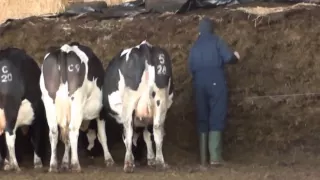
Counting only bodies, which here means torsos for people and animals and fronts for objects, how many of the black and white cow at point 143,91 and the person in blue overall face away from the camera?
2

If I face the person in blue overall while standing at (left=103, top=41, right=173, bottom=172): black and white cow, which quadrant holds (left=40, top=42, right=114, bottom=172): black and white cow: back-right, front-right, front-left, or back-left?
back-left

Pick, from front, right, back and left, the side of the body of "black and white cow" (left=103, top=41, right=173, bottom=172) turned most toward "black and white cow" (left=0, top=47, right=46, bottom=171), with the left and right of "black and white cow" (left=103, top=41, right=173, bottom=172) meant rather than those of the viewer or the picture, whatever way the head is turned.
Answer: left

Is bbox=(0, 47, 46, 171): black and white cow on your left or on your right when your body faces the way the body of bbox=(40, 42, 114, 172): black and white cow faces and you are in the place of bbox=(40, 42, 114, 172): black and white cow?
on your left

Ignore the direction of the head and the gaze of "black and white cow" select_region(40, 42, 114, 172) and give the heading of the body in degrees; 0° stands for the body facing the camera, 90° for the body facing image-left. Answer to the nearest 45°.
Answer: approximately 225°

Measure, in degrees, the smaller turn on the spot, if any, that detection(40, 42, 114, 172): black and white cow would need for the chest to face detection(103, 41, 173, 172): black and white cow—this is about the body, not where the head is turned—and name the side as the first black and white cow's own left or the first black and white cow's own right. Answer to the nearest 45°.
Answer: approximately 45° to the first black and white cow's own right

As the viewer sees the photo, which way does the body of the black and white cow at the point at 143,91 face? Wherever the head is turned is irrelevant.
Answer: away from the camera

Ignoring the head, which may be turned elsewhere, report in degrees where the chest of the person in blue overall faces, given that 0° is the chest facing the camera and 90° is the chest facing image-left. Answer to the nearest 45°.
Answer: approximately 180°

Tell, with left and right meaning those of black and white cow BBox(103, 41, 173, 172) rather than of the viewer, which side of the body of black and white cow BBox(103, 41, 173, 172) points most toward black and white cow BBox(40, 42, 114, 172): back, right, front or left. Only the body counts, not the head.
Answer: left
